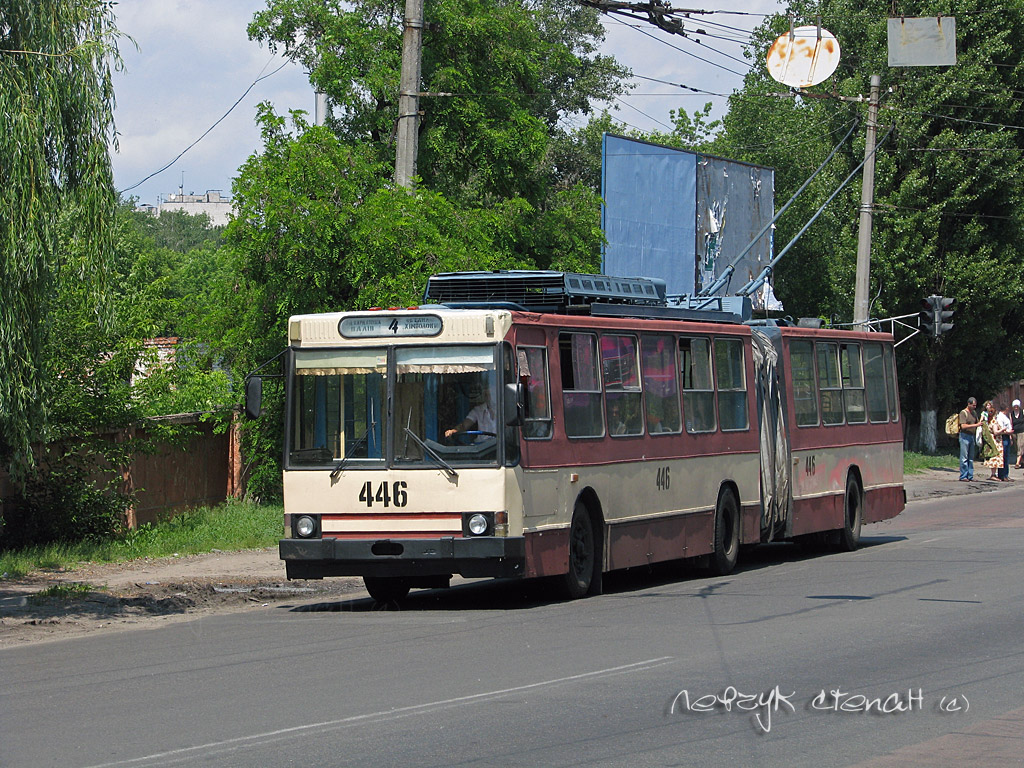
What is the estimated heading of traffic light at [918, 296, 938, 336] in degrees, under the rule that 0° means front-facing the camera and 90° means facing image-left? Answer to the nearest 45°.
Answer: approximately 45°

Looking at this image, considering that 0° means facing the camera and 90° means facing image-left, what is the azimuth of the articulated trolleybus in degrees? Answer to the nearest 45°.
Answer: approximately 45°

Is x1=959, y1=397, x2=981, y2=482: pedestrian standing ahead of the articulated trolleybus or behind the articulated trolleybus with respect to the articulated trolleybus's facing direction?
behind

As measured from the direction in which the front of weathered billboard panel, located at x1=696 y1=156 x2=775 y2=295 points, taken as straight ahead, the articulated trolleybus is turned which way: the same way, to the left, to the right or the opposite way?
to the right
